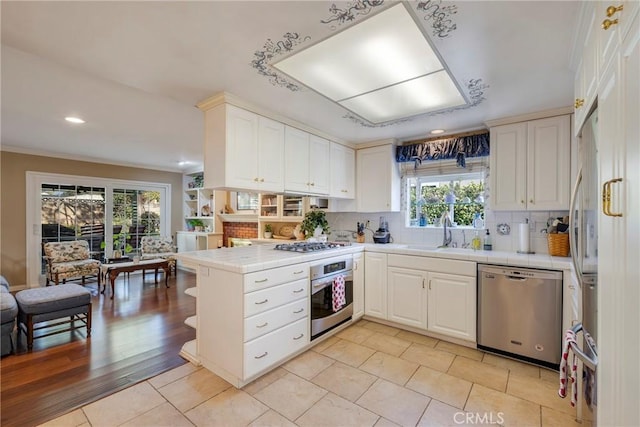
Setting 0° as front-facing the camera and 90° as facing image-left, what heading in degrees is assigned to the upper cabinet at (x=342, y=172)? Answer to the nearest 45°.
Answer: approximately 315°

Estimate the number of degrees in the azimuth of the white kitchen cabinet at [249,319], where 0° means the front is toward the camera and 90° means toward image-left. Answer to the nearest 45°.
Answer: approximately 315°

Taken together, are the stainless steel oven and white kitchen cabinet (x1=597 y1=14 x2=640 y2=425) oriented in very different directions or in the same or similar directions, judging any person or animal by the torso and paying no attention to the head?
very different directions

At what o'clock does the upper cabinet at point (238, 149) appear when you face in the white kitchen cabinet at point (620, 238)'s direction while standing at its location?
The upper cabinet is roughly at 12 o'clock from the white kitchen cabinet.

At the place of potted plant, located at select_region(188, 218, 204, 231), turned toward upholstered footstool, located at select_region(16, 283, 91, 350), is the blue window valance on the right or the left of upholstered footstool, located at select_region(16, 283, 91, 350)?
left

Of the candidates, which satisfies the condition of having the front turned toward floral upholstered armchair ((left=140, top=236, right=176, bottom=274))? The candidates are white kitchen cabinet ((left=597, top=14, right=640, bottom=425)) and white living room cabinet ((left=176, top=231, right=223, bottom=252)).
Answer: white kitchen cabinet ((left=597, top=14, right=640, bottom=425))

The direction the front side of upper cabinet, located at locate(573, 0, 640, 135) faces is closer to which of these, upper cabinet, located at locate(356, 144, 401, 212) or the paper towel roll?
the upper cabinet

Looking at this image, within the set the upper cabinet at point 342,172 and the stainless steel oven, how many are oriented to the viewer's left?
0

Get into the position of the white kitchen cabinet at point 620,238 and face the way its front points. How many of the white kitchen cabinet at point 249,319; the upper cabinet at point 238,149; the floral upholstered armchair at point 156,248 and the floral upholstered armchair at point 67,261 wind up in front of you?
4
